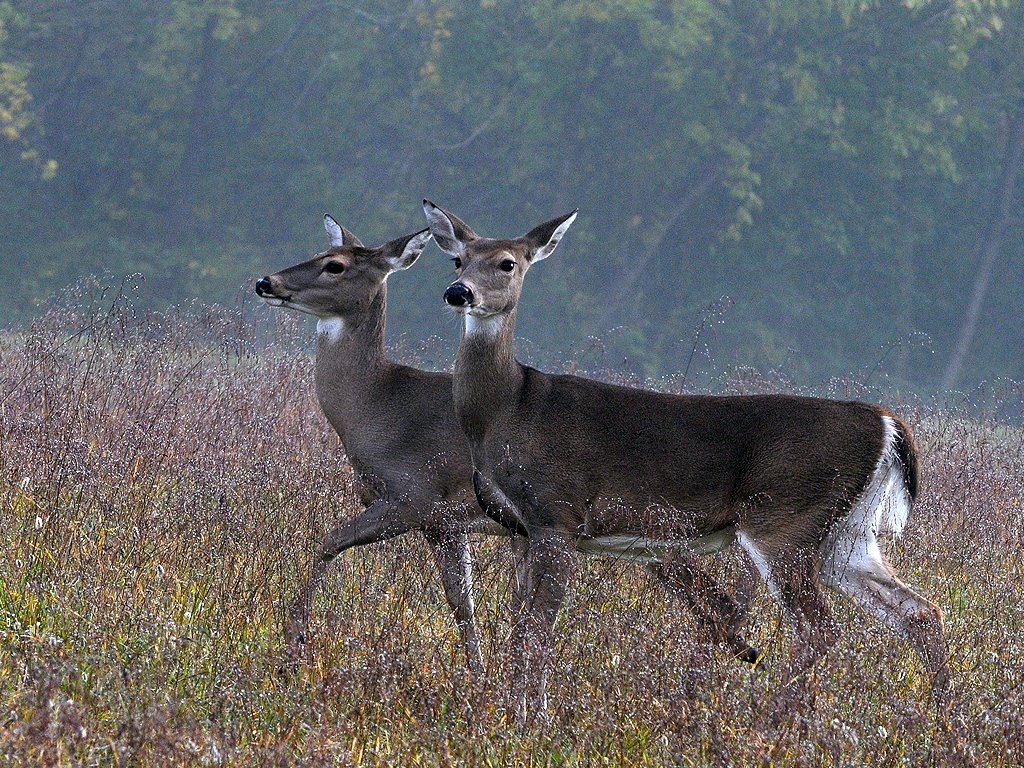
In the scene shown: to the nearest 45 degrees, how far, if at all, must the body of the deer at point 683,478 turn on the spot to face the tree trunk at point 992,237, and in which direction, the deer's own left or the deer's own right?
approximately 90° to the deer's own right

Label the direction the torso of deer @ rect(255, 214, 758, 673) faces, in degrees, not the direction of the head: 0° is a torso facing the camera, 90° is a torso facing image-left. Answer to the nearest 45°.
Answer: approximately 90°

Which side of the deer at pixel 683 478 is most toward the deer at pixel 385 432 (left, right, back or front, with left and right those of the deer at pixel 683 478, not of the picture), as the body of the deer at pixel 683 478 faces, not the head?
front

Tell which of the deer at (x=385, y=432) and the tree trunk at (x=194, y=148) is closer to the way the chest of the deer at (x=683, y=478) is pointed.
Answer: the deer

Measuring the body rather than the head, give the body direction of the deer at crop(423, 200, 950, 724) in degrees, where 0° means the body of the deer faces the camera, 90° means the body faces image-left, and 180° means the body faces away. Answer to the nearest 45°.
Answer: approximately 90°

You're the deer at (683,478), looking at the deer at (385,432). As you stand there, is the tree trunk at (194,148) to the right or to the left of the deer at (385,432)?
right

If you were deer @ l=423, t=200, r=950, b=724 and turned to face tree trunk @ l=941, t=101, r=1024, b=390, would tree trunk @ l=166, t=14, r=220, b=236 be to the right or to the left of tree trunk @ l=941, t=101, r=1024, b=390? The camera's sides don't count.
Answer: left

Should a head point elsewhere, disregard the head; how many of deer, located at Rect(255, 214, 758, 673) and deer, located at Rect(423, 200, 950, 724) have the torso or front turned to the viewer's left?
2

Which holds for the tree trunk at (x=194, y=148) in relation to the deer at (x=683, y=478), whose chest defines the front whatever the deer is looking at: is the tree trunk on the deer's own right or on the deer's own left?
on the deer's own right

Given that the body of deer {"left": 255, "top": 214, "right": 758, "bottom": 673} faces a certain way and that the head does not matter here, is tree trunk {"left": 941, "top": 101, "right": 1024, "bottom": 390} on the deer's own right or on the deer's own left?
on the deer's own right

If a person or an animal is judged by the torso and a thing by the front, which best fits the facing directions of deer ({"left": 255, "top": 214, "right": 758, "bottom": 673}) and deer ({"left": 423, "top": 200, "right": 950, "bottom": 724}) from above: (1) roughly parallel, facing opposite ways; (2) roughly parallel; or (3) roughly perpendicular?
roughly parallel

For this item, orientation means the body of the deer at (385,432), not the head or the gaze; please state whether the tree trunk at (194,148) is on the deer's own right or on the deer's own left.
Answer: on the deer's own right

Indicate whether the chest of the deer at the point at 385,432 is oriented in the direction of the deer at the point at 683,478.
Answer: no
